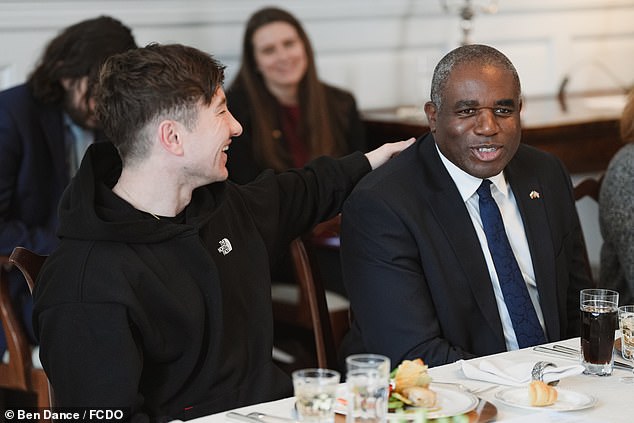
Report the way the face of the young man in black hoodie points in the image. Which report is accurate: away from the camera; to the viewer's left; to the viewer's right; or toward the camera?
to the viewer's right

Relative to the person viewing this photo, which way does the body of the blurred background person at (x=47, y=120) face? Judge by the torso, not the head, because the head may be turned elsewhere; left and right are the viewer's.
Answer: facing the viewer and to the right of the viewer

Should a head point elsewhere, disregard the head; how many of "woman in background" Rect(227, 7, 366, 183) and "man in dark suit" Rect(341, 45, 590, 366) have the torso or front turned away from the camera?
0

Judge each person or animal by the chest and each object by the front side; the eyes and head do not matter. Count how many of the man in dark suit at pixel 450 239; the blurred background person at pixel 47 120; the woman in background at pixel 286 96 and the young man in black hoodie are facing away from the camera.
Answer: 0

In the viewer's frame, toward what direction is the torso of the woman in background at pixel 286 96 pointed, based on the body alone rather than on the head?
toward the camera

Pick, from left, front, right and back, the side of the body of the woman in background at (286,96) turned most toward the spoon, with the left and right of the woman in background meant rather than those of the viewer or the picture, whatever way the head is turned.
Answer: front

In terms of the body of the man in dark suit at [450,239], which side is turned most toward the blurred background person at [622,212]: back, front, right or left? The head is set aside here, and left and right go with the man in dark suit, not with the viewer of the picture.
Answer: left

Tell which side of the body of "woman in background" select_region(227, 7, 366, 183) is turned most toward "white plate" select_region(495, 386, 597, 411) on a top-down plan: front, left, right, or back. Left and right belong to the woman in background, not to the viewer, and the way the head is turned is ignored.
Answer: front

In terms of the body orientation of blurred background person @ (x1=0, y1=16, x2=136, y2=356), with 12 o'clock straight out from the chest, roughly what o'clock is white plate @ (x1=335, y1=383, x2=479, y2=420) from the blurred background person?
The white plate is roughly at 1 o'clock from the blurred background person.

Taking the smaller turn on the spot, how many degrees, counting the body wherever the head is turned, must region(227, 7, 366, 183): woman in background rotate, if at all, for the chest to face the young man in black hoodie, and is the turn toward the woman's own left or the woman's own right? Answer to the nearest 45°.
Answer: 0° — they already face them

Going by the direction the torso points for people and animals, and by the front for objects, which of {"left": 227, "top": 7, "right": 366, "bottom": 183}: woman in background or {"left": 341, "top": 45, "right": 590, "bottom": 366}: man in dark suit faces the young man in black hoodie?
the woman in background

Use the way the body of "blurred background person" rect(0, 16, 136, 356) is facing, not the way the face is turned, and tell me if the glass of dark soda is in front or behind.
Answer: in front

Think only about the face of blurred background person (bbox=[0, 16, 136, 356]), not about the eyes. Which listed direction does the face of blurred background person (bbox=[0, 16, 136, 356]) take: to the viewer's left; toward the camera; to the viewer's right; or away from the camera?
to the viewer's right
